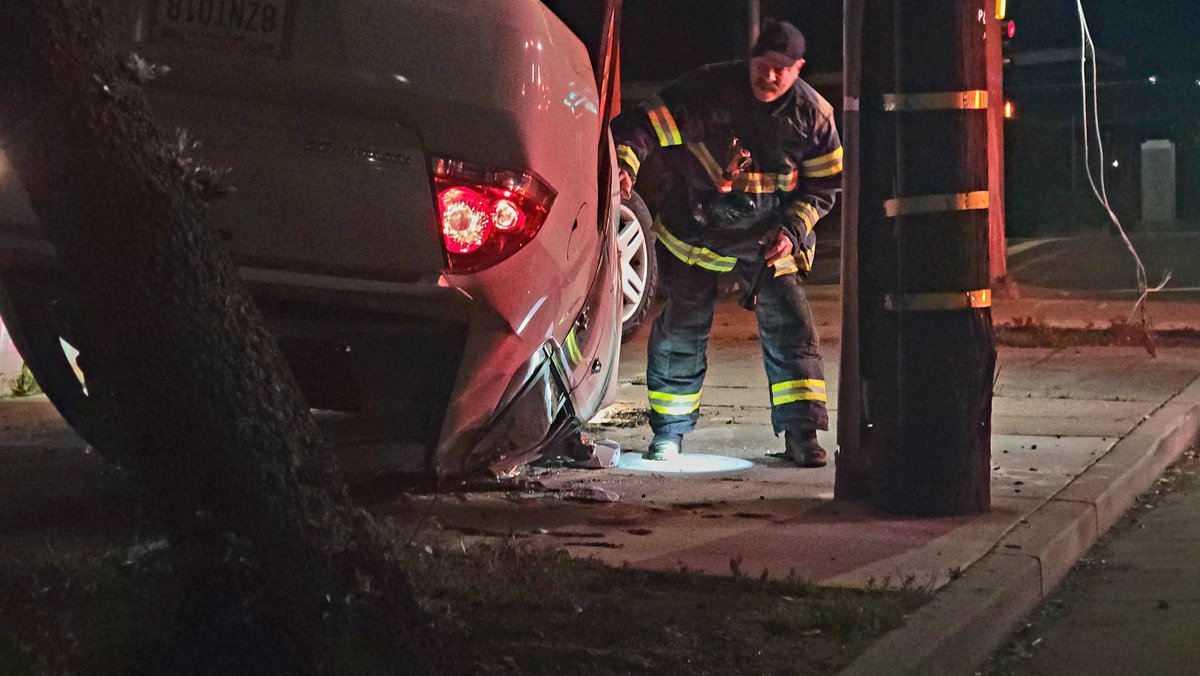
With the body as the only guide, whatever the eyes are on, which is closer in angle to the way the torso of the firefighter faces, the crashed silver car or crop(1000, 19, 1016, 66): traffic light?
the crashed silver car

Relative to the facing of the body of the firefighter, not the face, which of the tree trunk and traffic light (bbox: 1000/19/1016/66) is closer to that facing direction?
the tree trunk

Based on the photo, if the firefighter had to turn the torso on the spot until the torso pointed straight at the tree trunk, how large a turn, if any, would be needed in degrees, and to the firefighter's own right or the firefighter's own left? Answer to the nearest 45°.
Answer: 0° — they already face it

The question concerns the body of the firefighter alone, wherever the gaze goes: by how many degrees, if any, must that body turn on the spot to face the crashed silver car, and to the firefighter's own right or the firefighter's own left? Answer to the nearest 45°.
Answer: approximately 45° to the firefighter's own right

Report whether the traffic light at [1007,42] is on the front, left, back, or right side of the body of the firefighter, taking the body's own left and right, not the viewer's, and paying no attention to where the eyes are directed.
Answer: back

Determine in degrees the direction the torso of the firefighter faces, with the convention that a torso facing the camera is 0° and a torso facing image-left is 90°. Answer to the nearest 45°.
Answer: approximately 0°

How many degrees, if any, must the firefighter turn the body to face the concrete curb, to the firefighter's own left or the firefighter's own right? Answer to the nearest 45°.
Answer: approximately 45° to the firefighter's own left
